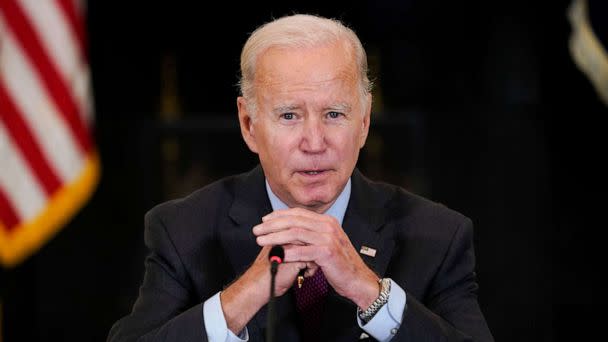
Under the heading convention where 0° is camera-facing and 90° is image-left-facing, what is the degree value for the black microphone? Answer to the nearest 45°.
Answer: approximately 180°

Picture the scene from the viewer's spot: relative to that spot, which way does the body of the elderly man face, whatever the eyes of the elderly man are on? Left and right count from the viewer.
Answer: facing the viewer

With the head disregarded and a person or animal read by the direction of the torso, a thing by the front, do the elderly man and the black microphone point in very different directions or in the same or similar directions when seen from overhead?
very different directions

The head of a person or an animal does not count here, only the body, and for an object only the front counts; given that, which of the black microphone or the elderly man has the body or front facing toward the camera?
the elderly man

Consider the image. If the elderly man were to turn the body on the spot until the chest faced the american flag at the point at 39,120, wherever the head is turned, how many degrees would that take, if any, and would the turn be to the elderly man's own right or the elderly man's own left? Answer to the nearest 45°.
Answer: approximately 135° to the elderly man's own right

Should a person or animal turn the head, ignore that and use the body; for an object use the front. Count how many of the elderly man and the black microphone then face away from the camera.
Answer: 1

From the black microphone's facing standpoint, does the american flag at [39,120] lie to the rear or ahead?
ahead
